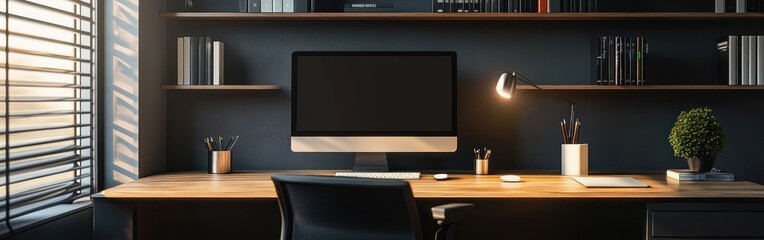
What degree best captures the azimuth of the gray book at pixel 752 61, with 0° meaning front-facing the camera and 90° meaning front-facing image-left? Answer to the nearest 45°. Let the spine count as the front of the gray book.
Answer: approximately 0°

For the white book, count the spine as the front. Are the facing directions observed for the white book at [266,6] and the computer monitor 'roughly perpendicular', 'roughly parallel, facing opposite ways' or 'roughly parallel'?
roughly parallel

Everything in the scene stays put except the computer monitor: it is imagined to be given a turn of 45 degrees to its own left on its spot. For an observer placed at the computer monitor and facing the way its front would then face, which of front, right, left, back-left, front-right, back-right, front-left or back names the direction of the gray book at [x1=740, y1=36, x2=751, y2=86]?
front-left

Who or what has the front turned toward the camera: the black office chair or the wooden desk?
the wooden desk

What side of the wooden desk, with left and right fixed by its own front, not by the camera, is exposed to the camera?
front

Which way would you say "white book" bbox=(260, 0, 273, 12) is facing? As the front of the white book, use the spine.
toward the camera

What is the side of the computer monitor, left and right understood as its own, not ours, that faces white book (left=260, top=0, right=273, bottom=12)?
right

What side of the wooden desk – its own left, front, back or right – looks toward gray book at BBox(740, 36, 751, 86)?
left

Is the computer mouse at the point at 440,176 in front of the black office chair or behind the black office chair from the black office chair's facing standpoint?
in front

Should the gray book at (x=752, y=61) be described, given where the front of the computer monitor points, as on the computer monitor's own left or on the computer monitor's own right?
on the computer monitor's own left

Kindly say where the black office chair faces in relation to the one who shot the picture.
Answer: facing away from the viewer and to the right of the viewer
